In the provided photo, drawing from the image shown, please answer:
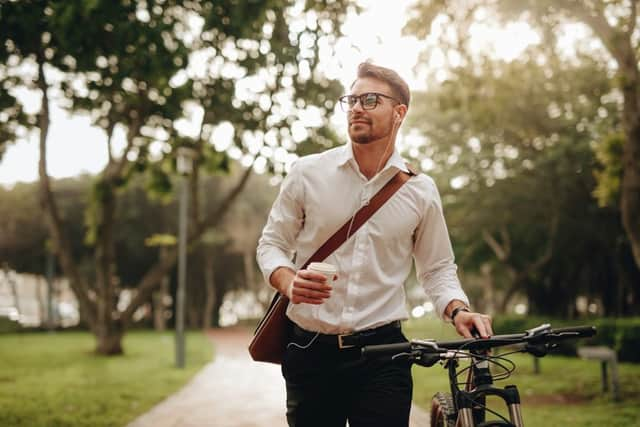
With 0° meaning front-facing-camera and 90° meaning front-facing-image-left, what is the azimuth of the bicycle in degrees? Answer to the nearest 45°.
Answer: approximately 0°

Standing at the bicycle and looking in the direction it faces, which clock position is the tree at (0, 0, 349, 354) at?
The tree is roughly at 5 o'clock from the bicycle.

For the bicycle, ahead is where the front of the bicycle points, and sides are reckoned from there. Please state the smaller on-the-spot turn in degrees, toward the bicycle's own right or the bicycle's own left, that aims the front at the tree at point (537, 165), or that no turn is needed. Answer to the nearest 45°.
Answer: approximately 180°

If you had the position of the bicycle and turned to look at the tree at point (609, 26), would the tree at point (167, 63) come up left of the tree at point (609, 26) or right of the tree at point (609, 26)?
left

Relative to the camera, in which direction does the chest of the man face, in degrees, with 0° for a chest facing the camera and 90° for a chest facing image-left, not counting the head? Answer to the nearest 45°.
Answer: approximately 0°

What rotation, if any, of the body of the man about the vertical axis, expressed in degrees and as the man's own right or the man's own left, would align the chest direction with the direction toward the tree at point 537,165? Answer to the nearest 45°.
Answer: approximately 180°
